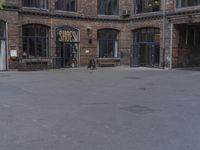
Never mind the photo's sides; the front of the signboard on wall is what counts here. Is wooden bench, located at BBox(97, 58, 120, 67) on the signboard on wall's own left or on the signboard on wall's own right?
on the signboard on wall's own left

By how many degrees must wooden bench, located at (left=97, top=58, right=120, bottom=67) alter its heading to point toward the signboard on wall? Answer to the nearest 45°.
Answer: approximately 45° to its right

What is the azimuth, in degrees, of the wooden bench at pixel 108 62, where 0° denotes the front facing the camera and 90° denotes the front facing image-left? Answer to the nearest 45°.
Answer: approximately 0°

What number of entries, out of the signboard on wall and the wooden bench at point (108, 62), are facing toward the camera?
2

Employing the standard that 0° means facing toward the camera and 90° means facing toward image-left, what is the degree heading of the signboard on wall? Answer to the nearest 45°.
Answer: approximately 0°
